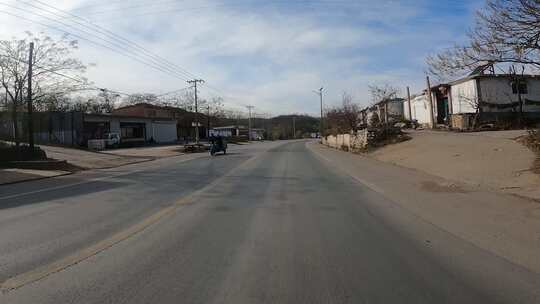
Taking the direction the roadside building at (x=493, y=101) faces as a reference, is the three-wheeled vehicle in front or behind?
in front

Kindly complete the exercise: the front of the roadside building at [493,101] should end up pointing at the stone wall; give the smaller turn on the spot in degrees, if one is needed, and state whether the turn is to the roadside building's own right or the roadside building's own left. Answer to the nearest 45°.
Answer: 0° — it already faces it

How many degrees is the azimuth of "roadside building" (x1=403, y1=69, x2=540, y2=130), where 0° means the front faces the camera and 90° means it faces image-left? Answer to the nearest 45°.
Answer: approximately 90°
